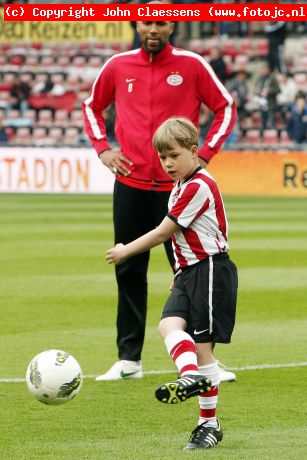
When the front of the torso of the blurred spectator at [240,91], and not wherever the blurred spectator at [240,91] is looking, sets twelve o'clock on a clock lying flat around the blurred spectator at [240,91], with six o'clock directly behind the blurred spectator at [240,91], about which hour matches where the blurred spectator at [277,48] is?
the blurred spectator at [277,48] is roughly at 7 o'clock from the blurred spectator at [240,91].

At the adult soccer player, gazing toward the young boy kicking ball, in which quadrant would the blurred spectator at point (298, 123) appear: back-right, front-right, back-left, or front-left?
back-left

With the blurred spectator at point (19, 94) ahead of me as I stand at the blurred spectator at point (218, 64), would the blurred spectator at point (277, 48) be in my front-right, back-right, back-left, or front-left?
back-right

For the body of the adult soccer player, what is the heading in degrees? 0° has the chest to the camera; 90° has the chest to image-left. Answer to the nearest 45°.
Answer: approximately 0°

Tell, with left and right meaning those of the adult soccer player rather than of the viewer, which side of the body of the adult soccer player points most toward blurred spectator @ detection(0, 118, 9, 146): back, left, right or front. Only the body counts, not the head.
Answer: back

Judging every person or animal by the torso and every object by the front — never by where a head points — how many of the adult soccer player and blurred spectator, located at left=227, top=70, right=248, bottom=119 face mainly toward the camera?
2

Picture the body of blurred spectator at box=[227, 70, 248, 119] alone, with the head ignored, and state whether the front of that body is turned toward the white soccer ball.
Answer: yes

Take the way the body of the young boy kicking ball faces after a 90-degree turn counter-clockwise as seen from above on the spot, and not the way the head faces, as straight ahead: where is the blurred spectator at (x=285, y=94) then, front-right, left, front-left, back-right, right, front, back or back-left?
back-left

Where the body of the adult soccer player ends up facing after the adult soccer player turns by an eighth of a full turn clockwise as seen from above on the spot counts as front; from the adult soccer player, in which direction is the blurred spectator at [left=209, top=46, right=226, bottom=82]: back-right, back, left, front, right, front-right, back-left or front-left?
back-right

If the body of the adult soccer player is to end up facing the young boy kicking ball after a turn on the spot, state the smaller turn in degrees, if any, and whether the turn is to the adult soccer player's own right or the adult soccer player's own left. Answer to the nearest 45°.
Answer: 0° — they already face them

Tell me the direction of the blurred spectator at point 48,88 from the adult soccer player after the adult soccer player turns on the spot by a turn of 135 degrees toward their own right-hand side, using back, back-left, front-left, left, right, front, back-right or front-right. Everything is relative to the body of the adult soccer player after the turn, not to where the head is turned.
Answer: front-right

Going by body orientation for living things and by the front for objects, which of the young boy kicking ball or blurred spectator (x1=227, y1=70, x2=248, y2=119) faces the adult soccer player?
the blurred spectator
